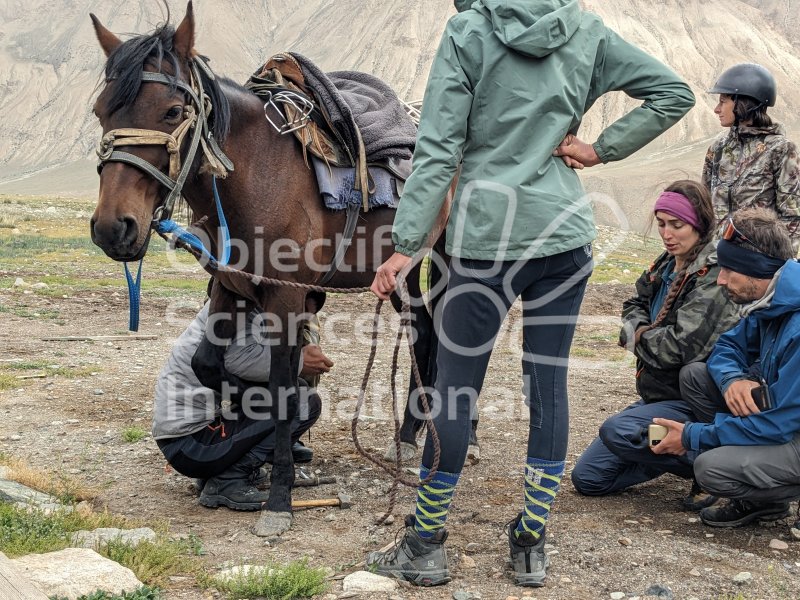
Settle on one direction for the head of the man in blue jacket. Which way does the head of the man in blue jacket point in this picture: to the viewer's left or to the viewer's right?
to the viewer's left

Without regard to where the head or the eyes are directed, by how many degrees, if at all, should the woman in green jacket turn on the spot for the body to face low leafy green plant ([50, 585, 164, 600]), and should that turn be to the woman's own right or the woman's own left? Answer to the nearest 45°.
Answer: approximately 90° to the woman's own left

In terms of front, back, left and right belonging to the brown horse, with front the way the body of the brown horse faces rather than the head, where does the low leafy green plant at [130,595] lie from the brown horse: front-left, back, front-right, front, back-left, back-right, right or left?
front-left

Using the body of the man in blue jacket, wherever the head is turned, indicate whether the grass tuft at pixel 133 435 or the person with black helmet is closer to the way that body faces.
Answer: the grass tuft

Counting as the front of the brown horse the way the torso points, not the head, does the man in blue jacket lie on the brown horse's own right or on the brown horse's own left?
on the brown horse's own left

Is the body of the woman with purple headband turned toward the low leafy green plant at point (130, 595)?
yes

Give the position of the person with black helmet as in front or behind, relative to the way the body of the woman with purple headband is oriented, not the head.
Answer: behind

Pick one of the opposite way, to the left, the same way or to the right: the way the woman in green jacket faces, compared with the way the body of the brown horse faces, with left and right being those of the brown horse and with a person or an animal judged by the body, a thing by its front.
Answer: to the right

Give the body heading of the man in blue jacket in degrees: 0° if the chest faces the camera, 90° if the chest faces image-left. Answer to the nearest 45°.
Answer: approximately 90°

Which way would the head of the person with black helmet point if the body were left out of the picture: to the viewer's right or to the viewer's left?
to the viewer's left

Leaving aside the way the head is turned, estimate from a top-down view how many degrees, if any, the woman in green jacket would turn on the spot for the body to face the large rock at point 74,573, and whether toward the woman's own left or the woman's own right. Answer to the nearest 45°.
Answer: approximately 90° to the woman's own left

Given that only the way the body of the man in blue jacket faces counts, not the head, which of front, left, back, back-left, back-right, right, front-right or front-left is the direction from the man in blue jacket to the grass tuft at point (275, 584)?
front-left

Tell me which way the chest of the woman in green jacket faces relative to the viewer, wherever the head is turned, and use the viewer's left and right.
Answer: facing away from the viewer and to the left of the viewer
